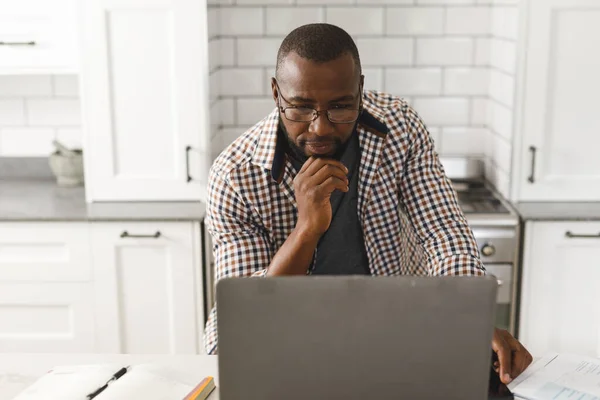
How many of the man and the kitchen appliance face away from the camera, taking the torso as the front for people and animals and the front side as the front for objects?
0

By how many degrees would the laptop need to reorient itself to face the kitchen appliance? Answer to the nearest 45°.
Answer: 0° — it already faces it

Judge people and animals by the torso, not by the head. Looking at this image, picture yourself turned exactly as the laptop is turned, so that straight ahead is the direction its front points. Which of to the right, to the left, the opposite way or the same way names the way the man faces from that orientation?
the opposite way

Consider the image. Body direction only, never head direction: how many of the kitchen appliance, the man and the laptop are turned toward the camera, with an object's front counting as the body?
2

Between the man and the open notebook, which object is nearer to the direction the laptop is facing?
the man

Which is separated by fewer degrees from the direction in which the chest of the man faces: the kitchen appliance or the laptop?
the laptop

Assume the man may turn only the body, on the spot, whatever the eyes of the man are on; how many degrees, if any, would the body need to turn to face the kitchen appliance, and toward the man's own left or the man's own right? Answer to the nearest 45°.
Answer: approximately 135° to the man's own left

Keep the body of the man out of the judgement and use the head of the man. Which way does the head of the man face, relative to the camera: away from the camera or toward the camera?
toward the camera

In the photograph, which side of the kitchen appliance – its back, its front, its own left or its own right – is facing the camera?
front

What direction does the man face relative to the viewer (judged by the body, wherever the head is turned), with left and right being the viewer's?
facing the viewer

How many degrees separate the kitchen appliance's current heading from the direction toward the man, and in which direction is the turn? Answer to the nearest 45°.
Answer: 0° — it already faces them

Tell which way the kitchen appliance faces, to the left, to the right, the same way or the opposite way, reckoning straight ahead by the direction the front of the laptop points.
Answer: the opposite way

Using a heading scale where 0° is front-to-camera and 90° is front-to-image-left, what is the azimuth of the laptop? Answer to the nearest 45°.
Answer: approximately 180°

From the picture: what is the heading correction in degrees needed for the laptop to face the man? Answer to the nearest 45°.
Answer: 0° — it already faces them

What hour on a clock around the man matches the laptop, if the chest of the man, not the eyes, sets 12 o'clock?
The laptop is roughly at 12 o'clock from the man.

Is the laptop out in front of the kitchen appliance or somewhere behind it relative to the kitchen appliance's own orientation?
in front
